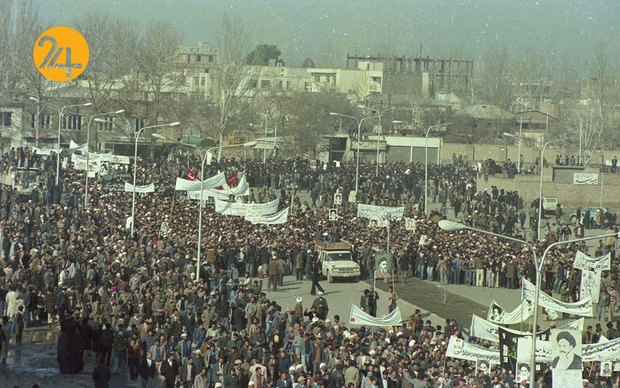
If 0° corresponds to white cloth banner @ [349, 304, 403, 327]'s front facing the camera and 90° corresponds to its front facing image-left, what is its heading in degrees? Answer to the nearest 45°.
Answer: approximately 0°

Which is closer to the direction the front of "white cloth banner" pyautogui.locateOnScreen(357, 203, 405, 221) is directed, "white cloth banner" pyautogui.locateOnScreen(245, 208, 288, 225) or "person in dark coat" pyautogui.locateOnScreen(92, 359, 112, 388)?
the person in dark coat

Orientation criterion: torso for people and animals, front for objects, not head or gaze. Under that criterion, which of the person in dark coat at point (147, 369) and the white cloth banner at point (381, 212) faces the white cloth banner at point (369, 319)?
the white cloth banner at point (381, 212)

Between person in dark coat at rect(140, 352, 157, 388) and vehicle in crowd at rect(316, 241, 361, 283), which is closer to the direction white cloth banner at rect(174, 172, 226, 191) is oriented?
the person in dark coat

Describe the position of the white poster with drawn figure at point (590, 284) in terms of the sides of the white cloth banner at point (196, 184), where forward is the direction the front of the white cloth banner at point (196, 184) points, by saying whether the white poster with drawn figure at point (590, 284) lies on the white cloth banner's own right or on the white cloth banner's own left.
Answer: on the white cloth banner's own left

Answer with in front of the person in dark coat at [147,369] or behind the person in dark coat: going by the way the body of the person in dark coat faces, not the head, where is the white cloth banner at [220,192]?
behind
